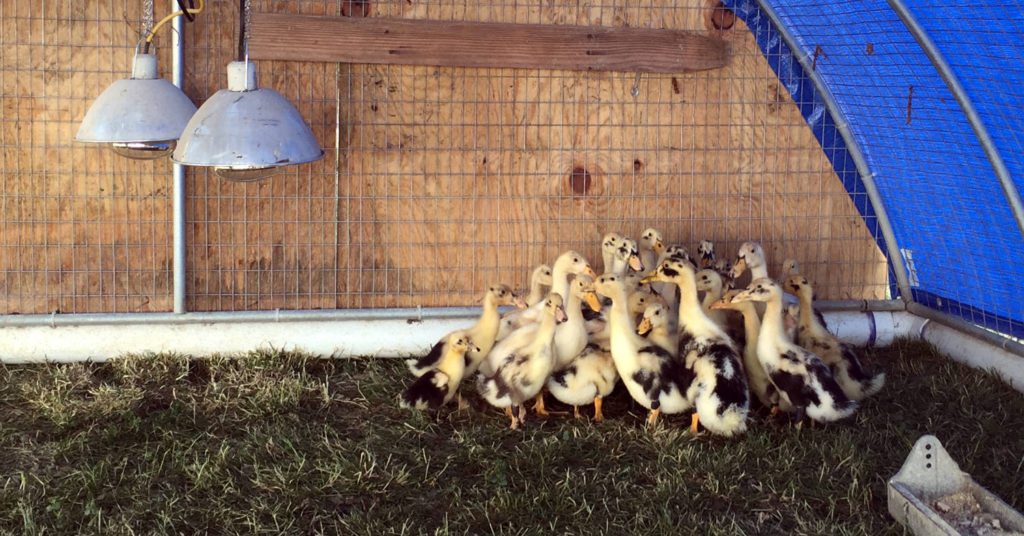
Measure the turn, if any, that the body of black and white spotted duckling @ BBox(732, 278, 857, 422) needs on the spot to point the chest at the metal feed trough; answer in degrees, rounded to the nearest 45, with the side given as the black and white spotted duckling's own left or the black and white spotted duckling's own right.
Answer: approximately 135° to the black and white spotted duckling's own left

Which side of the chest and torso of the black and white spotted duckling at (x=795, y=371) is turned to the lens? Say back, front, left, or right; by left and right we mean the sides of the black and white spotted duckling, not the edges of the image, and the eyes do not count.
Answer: left

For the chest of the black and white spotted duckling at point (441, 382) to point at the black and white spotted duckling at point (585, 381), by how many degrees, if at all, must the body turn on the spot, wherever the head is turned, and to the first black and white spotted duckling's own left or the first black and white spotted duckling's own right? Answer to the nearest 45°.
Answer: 0° — it already faces it

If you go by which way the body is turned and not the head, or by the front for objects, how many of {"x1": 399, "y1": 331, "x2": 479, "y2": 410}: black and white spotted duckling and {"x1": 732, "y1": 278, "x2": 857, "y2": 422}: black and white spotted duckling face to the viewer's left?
1

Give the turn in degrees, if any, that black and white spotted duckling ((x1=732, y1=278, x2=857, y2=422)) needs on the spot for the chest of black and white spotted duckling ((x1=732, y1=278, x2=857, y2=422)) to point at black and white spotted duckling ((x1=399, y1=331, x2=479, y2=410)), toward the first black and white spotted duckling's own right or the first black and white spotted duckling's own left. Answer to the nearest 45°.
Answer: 0° — it already faces it

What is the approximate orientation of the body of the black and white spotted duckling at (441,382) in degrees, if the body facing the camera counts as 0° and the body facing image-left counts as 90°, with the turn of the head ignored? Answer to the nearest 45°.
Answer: approximately 270°

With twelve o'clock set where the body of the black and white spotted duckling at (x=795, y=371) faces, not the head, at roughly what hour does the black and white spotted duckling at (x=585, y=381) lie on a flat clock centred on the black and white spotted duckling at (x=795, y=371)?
the black and white spotted duckling at (x=585, y=381) is roughly at 12 o'clock from the black and white spotted duckling at (x=795, y=371).

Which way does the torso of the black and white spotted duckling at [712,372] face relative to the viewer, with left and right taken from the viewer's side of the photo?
facing away from the viewer and to the left of the viewer

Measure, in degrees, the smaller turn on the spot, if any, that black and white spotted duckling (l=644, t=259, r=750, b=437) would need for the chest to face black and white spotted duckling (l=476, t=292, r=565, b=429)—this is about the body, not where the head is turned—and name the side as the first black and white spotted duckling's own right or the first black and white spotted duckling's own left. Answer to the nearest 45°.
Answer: approximately 45° to the first black and white spotted duckling's own left

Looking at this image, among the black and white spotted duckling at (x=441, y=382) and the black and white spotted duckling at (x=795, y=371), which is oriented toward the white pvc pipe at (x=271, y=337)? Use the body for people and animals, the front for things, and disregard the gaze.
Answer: the black and white spotted duckling at (x=795, y=371)
